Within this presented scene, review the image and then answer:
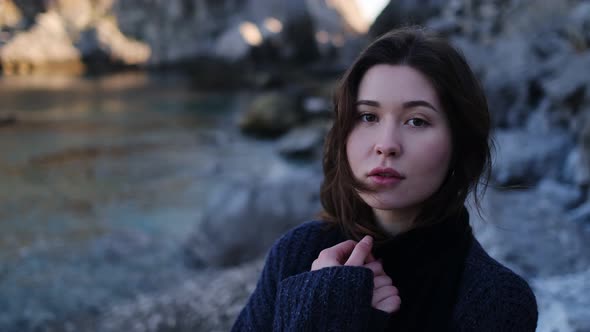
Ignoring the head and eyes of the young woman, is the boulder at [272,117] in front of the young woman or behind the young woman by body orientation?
behind

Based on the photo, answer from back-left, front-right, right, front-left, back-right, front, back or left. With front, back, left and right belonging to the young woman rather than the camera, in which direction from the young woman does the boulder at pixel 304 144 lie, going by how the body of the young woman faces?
back

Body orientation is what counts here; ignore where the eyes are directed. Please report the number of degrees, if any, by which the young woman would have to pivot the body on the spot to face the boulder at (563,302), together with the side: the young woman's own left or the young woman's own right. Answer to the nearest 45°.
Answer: approximately 135° to the young woman's own left

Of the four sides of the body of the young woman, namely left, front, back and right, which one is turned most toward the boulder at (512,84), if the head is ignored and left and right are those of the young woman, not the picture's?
back

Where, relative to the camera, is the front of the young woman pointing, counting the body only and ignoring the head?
toward the camera

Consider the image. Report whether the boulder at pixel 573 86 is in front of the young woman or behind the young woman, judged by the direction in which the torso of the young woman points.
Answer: behind

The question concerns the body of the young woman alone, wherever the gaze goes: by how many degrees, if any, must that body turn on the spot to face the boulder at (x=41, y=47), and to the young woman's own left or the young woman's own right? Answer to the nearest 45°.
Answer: approximately 135° to the young woman's own right

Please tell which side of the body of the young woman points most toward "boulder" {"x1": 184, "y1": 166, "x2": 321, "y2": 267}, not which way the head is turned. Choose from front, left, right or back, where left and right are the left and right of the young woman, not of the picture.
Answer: back

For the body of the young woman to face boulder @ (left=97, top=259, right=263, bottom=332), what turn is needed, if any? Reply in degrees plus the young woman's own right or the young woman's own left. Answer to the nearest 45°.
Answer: approximately 135° to the young woman's own right

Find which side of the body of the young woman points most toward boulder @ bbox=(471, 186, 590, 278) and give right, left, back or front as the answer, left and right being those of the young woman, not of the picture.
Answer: back

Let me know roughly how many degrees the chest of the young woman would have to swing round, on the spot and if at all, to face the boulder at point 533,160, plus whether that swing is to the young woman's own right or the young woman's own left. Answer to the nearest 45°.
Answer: approximately 180°
